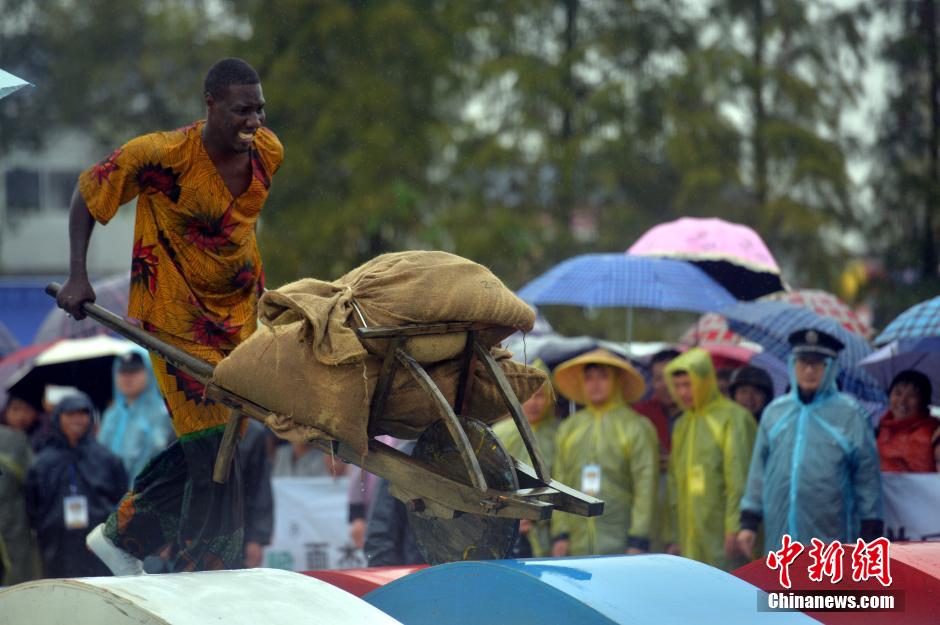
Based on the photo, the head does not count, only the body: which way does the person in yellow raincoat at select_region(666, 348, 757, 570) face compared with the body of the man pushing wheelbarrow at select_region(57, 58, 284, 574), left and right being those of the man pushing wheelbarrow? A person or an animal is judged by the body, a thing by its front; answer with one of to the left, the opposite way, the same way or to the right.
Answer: to the right

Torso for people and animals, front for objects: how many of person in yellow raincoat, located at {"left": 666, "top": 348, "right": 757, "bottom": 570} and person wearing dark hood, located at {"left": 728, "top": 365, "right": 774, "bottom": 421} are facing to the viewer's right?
0

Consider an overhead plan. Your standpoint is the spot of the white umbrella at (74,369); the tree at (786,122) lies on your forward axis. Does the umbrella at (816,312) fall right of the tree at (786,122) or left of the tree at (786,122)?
right

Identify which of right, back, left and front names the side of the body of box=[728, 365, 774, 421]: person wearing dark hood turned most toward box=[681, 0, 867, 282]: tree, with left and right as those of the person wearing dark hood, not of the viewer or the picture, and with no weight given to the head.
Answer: back

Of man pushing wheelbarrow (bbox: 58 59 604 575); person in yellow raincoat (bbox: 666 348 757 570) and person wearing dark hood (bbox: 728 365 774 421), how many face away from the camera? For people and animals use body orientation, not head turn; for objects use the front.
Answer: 0

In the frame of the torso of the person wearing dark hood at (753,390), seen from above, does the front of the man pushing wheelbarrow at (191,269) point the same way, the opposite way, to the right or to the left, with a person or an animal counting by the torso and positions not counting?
to the left

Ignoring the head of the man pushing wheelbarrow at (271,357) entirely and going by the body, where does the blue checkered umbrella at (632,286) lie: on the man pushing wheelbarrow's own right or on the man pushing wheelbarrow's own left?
on the man pushing wheelbarrow's own left

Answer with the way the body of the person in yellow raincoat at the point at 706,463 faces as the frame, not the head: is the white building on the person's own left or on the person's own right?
on the person's own right

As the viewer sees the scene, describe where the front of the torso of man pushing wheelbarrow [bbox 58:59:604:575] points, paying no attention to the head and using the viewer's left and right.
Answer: facing the viewer and to the right of the viewer

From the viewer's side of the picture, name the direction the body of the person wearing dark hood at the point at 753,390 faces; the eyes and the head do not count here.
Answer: toward the camera

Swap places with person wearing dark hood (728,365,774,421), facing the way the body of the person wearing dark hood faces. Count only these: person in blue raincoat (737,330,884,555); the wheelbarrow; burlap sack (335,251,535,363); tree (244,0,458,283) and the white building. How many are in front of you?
3

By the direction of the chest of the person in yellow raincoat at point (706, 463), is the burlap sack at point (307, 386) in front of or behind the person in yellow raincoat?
in front

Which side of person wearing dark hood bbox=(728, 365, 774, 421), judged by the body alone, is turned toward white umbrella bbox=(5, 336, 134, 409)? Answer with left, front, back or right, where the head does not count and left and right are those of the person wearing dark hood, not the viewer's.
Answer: right

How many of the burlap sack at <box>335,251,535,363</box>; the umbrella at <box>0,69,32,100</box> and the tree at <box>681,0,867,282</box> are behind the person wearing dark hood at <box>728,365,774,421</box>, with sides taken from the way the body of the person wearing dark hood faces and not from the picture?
1
